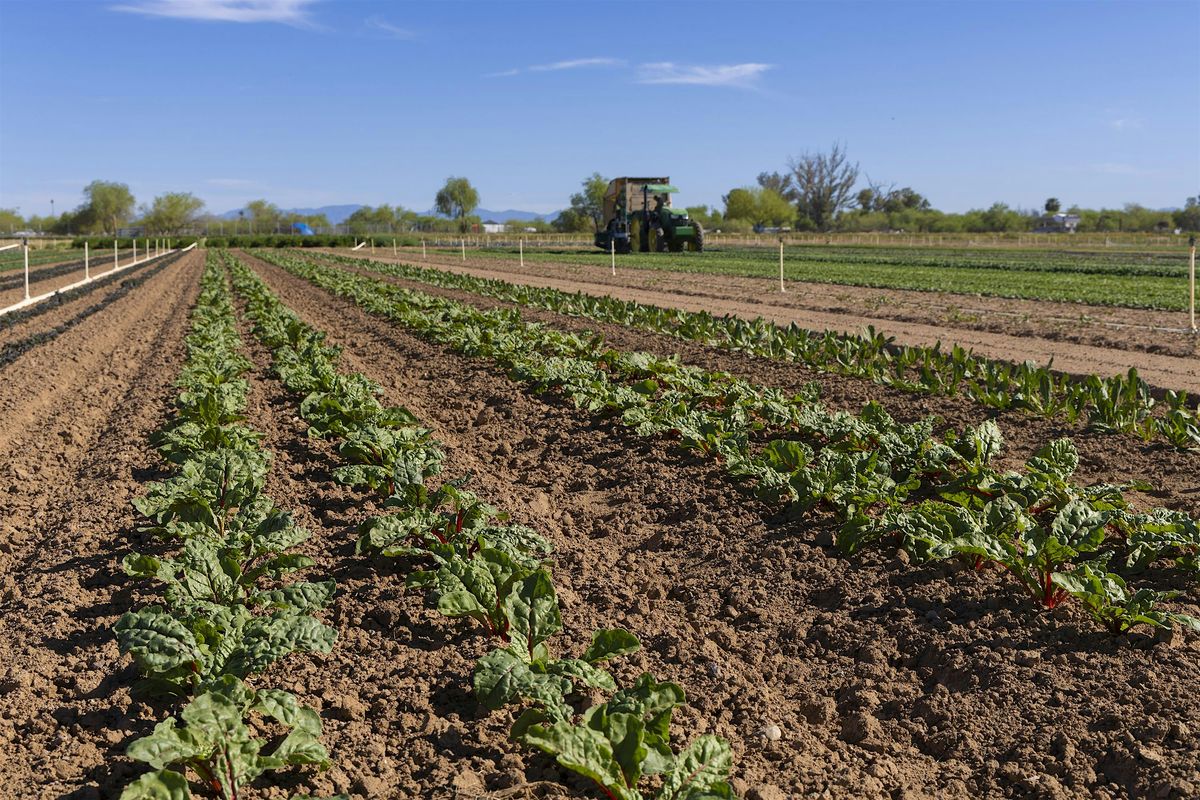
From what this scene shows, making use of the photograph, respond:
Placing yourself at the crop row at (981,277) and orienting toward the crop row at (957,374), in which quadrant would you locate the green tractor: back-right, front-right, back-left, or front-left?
back-right

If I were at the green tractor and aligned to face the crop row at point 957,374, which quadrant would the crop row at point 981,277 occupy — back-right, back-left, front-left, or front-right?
front-left

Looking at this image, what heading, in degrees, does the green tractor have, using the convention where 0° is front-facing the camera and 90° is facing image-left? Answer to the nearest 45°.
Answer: approximately 315°

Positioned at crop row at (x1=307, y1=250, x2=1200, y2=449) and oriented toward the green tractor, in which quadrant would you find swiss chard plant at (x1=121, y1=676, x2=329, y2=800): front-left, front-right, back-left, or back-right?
back-left

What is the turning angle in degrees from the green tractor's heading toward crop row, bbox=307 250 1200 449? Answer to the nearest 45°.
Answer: approximately 45° to its right

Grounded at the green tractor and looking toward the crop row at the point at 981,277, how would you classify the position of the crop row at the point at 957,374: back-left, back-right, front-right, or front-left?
front-right

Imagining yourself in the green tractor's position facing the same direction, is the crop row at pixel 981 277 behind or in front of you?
in front

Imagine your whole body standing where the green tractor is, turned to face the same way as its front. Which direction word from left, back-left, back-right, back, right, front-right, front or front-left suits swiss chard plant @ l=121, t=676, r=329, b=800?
front-right
